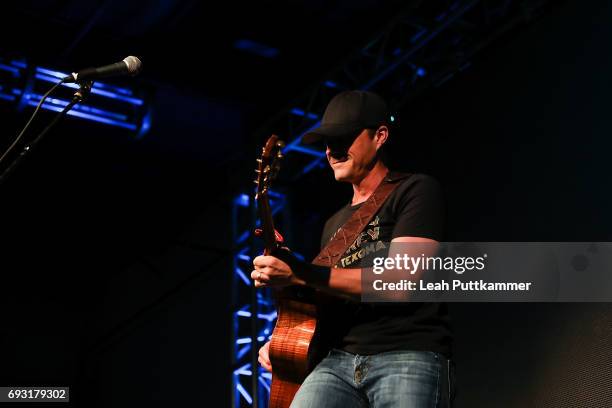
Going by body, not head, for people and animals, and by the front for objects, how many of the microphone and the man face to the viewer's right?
1

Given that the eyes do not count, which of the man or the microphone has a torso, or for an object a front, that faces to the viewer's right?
the microphone

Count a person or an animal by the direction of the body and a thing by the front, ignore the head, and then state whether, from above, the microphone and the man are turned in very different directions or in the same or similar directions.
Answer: very different directions

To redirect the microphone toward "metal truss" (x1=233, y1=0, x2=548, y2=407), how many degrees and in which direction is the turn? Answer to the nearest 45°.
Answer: approximately 45° to its left

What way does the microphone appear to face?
to the viewer's right

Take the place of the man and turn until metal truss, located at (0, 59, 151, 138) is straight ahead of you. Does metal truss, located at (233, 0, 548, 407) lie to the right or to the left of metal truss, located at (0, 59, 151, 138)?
right

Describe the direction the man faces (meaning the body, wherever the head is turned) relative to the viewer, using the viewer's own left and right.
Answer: facing the viewer and to the left of the viewer

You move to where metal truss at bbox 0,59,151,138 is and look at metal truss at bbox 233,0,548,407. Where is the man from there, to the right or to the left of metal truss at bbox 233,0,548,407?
right

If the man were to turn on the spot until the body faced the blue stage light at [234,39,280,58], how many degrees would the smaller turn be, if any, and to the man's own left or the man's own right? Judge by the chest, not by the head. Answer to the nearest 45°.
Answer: approximately 135° to the man's own right
